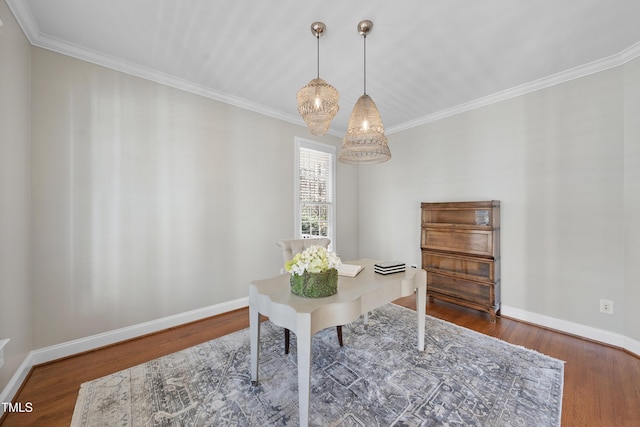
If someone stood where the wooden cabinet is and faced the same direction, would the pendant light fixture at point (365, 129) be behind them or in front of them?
in front

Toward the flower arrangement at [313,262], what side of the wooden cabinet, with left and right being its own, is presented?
front

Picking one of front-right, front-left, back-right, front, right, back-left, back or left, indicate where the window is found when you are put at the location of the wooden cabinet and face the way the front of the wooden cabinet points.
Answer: front-right

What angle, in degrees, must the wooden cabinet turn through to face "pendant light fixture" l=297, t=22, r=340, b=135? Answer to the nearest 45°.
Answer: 0° — it already faces it

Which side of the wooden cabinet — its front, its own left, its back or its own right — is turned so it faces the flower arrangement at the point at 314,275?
front

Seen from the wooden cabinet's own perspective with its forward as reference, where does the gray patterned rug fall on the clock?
The gray patterned rug is roughly at 11 o'clock from the wooden cabinet.

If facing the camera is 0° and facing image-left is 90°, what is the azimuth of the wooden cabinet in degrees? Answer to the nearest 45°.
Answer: approximately 45°
